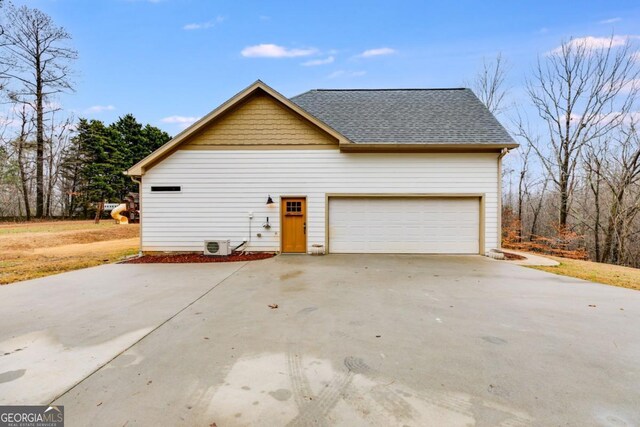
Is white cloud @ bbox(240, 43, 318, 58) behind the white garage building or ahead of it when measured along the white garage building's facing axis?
behind

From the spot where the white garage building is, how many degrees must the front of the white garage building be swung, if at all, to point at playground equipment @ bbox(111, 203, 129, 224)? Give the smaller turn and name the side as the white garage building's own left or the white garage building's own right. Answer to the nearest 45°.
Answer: approximately 135° to the white garage building's own right

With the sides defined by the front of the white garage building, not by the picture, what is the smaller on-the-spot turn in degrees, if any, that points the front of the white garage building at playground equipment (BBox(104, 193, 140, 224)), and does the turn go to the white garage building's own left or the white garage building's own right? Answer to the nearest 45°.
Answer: approximately 135° to the white garage building's own right

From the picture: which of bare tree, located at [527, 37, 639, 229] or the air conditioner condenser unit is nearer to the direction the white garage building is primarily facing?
the air conditioner condenser unit

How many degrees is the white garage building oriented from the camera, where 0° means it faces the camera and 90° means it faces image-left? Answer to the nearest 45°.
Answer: approximately 0°

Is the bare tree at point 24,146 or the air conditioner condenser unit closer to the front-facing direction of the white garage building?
the air conditioner condenser unit

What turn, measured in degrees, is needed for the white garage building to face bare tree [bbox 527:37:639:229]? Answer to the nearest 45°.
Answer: approximately 135° to its left

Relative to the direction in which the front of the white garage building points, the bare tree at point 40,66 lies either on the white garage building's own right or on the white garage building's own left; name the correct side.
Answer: on the white garage building's own right
